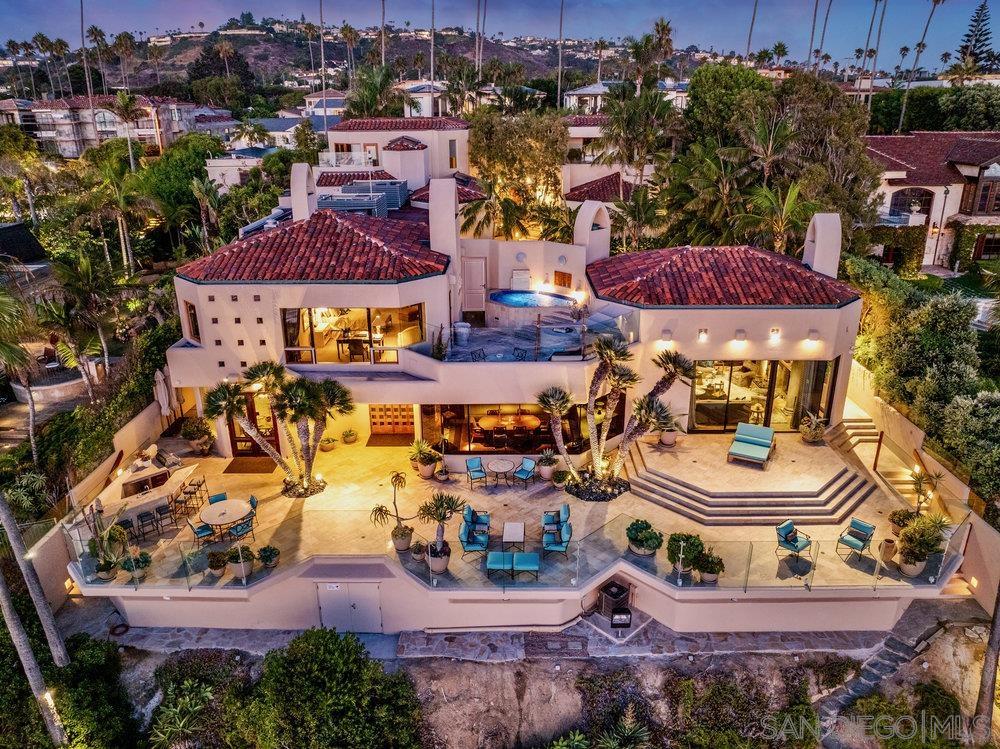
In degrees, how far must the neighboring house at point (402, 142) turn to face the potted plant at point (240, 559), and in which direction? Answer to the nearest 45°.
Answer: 0° — it already faces it

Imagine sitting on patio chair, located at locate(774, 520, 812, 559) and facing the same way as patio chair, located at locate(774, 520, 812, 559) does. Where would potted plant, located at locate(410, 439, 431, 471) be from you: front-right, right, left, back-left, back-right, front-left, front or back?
back-right

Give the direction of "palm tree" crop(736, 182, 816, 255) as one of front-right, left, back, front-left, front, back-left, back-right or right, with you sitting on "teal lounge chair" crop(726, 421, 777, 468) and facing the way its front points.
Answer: back

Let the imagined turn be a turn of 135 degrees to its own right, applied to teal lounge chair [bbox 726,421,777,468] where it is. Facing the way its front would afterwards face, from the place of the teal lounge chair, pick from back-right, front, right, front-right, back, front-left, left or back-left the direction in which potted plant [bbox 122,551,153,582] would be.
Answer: left

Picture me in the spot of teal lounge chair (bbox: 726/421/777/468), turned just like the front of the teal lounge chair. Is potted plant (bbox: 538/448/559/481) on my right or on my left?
on my right

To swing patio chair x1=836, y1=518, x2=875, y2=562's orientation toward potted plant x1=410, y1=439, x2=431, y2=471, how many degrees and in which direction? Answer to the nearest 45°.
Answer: approximately 45° to its right

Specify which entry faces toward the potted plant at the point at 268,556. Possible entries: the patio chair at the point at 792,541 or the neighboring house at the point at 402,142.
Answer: the neighboring house

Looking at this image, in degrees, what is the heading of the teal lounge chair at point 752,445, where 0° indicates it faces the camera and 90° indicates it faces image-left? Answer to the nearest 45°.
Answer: approximately 0°

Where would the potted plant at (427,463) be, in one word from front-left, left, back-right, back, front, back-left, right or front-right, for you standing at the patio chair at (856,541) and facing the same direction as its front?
front-right

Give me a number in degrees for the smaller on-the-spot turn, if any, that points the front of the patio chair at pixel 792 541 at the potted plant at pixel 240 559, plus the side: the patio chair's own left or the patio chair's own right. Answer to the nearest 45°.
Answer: approximately 90° to the patio chair's own right

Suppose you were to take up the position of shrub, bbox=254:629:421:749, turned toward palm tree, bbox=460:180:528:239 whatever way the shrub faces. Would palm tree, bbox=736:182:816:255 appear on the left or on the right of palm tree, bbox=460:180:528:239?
right
